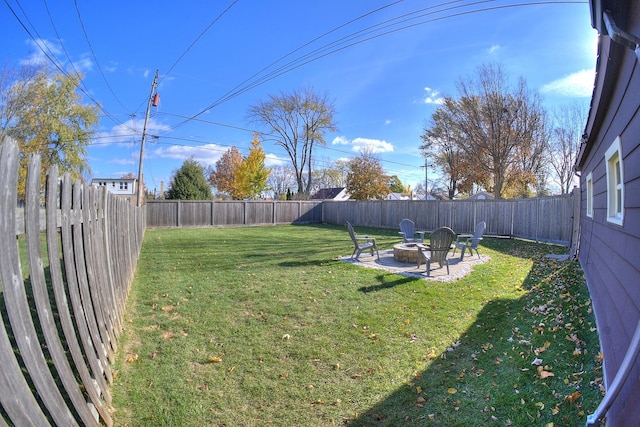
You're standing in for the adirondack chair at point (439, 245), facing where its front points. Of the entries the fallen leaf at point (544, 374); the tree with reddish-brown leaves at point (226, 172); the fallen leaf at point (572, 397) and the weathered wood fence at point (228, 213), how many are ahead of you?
2

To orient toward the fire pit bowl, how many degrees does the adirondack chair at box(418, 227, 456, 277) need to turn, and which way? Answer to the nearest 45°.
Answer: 0° — it already faces it

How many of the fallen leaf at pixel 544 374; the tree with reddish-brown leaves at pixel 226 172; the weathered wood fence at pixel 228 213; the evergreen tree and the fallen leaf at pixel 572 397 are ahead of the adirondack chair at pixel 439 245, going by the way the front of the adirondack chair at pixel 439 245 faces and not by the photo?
3

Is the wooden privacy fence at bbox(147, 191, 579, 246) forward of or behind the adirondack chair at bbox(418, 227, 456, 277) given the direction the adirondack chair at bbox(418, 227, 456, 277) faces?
forward

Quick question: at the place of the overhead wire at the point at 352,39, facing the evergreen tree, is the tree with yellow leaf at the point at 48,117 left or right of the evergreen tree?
left

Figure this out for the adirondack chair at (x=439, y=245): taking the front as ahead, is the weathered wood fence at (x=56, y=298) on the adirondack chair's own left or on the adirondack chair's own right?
on the adirondack chair's own left

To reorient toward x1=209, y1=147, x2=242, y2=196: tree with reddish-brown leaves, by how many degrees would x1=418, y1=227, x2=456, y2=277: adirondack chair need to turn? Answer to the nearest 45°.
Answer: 0° — it already faces it

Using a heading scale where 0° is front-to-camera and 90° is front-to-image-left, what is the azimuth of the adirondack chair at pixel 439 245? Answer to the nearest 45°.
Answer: approximately 135°

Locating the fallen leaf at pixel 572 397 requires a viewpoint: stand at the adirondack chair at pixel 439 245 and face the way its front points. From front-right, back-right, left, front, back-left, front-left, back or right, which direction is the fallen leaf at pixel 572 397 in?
back-left

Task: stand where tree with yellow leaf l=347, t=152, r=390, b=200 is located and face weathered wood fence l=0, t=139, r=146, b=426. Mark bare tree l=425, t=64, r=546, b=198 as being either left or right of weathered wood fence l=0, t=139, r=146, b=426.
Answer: left

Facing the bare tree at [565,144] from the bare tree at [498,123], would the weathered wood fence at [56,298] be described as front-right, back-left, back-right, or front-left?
back-right

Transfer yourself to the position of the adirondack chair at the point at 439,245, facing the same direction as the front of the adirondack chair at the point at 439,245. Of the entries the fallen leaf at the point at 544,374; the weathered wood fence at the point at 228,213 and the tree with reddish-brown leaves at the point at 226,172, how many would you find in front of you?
2

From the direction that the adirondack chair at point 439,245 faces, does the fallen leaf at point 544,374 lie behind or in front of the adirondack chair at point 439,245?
behind

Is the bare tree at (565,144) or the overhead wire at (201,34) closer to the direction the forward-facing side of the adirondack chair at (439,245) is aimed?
the overhead wire

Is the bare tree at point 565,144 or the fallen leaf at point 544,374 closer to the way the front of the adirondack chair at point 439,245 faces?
the bare tree

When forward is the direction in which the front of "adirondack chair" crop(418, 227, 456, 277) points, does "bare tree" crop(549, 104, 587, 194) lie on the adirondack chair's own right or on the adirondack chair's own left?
on the adirondack chair's own right

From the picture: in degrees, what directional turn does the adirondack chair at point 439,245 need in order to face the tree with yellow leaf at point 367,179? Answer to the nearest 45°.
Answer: approximately 45° to its right
